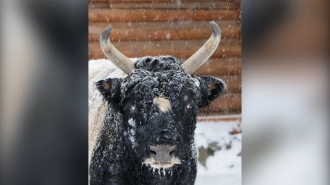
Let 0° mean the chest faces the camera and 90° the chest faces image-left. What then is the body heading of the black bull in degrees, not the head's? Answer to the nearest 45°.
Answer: approximately 0°
